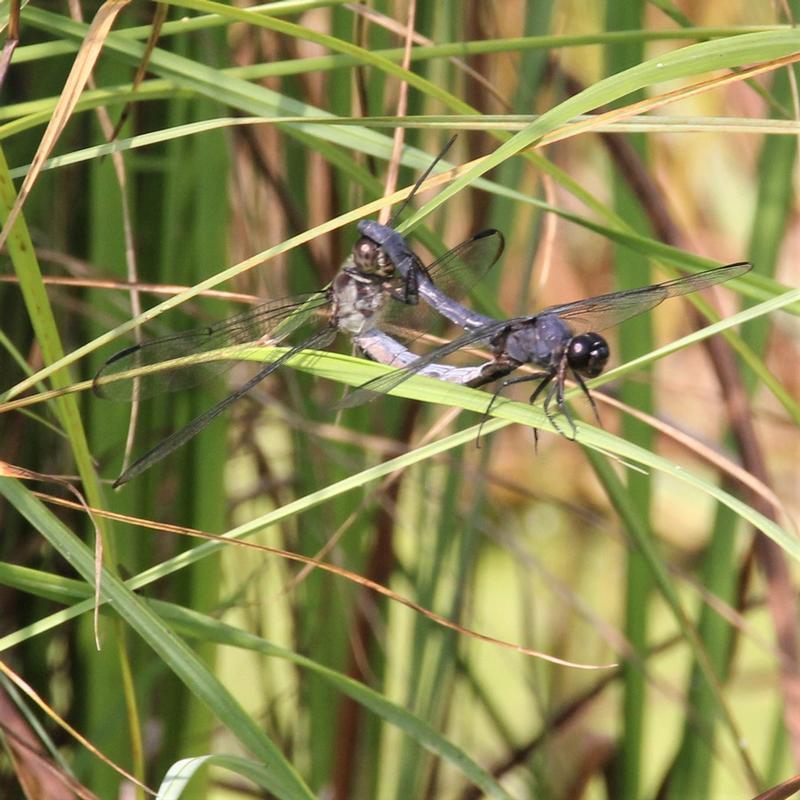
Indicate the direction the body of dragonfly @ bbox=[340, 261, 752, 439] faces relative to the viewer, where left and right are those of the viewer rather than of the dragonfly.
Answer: facing the viewer and to the right of the viewer
